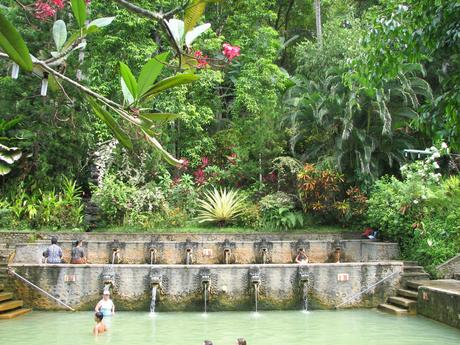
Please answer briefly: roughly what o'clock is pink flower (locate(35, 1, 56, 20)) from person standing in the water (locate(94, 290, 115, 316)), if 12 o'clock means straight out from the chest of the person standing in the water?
The pink flower is roughly at 12 o'clock from the person standing in the water.

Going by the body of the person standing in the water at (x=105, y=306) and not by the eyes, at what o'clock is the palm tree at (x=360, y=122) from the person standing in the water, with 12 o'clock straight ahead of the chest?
The palm tree is roughly at 8 o'clock from the person standing in the water.

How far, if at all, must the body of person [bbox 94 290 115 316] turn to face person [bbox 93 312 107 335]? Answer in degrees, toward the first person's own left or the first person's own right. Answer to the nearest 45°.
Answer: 0° — they already face them

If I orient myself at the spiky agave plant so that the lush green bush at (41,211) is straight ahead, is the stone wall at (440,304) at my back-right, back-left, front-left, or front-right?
back-left

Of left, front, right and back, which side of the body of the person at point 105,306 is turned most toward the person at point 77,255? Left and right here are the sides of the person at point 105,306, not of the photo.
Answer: back

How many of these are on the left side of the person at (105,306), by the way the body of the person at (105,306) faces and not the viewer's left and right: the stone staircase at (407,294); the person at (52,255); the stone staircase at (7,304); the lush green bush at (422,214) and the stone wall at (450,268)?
3

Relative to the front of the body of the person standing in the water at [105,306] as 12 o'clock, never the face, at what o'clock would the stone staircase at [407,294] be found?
The stone staircase is roughly at 9 o'clock from the person standing in the water.
